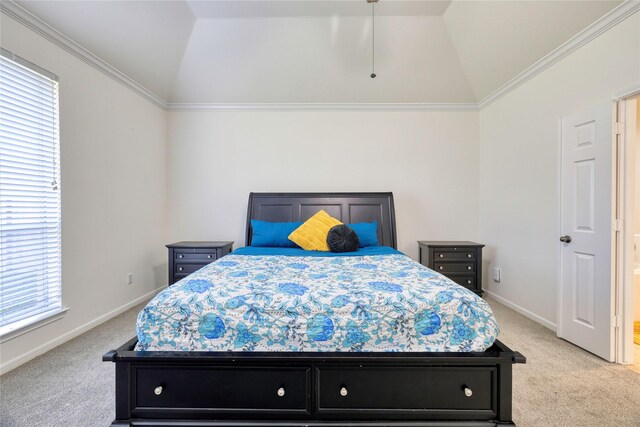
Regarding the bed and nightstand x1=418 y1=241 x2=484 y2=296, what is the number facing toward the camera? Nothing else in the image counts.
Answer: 2

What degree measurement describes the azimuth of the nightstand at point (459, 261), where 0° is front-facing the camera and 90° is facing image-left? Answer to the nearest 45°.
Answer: approximately 0°

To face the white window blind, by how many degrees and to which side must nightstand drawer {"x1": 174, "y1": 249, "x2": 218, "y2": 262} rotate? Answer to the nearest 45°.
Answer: approximately 45° to its right

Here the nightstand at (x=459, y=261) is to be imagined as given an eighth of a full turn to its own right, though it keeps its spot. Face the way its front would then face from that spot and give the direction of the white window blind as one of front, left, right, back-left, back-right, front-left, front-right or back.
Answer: front

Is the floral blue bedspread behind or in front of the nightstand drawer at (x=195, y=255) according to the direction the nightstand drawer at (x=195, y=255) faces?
in front

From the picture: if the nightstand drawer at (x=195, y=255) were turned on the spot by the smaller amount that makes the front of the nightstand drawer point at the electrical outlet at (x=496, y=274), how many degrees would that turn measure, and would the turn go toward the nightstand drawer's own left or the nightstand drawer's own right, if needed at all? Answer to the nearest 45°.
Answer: approximately 90° to the nightstand drawer's own left

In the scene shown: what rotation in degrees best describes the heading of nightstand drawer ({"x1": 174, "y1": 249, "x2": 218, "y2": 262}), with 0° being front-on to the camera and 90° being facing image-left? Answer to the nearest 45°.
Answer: approximately 0°

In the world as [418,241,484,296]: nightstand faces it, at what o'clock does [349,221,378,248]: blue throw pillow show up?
The blue throw pillow is roughly at 2 o'clock from the nightstand.
